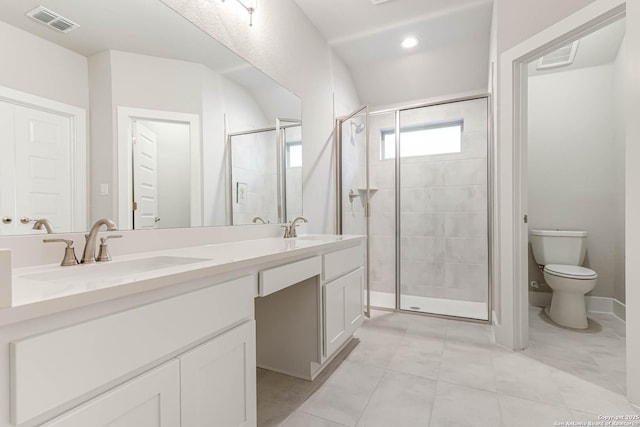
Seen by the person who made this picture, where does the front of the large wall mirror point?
facing the viewer and to the right of the viewer

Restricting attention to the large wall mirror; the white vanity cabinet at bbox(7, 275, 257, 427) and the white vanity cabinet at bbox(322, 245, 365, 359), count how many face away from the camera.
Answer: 0

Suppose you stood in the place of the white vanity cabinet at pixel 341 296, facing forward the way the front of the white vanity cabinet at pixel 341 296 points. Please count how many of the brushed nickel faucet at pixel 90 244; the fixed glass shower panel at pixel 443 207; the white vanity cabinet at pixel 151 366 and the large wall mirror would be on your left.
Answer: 1

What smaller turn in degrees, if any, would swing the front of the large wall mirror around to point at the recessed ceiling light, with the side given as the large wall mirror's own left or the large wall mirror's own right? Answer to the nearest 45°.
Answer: approximately 45° to the large wall mirror's own left

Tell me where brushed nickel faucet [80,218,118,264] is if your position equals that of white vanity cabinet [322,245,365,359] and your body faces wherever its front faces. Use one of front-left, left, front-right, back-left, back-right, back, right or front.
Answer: right

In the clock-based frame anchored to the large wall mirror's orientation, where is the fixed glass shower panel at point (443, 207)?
The fixed glass shower panel is roughly at 10 o'clock from the large wall mirror.

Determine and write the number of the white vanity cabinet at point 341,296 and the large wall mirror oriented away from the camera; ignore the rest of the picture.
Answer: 0

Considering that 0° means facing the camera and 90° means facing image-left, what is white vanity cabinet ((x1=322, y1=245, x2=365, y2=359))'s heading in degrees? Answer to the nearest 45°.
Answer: approximately 315°
